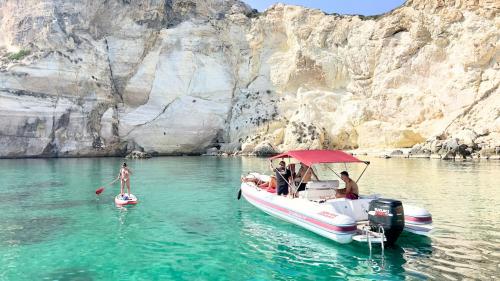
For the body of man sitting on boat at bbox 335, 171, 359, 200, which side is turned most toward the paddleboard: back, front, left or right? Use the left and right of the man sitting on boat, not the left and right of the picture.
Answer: front

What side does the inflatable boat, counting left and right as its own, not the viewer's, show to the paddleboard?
front

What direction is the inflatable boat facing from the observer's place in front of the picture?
facing away from the viewer and to the left of the viewer

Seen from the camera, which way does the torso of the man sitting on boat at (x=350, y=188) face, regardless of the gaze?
to the viewer's left
